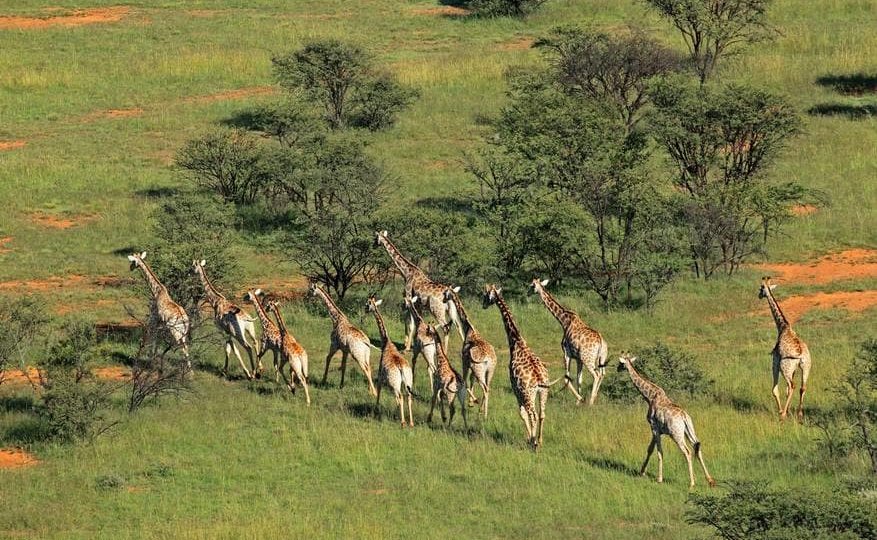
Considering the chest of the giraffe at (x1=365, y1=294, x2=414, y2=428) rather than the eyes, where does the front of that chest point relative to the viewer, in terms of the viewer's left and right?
facing away from the viewer and to the left of the viewer

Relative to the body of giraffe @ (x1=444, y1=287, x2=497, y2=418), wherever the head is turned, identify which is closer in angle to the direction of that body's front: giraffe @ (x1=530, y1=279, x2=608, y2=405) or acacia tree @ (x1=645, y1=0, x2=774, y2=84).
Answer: the acacia tree

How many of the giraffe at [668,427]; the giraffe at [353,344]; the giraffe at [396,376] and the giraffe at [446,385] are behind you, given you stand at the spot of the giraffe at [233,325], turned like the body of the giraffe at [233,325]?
4

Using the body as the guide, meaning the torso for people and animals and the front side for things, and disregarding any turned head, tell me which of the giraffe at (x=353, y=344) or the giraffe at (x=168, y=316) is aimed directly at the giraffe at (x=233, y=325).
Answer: the giraffe at (x=353, y=344)

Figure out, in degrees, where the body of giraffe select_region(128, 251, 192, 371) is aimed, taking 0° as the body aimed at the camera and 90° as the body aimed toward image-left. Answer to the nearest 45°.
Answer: approximately 135°

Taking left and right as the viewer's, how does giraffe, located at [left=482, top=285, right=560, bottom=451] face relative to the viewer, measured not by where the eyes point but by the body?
facing away from the viewer and to the left of the viewer

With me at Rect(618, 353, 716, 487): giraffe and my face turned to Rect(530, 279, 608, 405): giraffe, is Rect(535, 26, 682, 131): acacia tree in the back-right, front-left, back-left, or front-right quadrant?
front-right

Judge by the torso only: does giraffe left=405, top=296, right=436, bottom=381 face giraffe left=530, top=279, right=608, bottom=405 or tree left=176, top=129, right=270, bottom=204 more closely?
the tree

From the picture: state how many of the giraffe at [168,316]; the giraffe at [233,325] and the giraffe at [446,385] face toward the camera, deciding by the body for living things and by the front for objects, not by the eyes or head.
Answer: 0

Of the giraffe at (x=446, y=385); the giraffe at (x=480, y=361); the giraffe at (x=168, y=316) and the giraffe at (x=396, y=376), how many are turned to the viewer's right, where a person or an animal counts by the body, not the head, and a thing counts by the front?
0

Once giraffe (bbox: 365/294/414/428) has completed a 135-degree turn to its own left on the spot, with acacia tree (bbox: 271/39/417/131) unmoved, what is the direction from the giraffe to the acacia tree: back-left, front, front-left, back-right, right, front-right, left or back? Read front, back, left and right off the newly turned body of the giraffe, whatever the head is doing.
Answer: back

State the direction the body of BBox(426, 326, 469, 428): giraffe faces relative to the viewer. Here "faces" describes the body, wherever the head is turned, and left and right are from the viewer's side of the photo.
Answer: facing away from the viewer and to the left of the viewer

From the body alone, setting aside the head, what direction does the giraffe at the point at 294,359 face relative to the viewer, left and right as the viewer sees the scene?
facing away from the viewer and to the left of the viewer

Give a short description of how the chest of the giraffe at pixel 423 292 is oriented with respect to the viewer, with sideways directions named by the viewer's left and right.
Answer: facing to the left of the viewer
